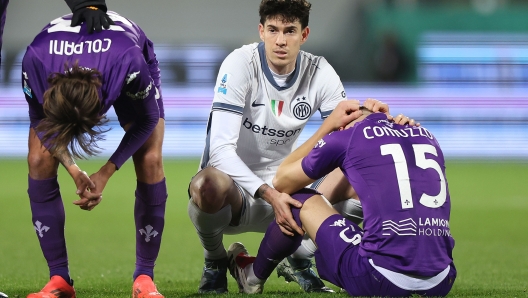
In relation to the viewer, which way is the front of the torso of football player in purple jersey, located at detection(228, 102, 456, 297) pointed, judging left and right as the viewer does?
facing away from the viewer and to the left of the viewer

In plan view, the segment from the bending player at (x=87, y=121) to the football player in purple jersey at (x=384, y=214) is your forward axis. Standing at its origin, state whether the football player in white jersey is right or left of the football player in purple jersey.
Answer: left

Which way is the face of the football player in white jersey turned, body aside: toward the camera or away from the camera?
toward the camera

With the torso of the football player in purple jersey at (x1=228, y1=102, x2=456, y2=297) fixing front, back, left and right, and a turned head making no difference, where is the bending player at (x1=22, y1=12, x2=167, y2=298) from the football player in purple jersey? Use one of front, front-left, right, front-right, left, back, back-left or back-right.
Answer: front-left

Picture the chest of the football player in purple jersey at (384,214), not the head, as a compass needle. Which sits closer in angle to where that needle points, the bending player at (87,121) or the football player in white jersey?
the football player in white jersey

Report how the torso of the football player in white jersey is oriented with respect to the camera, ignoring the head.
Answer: toward the camera

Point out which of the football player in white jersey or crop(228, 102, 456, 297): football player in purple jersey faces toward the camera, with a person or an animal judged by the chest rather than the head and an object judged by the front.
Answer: the football player in white jersey

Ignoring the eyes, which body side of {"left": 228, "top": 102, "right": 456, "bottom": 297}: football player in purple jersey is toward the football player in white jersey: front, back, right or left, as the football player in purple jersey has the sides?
front
